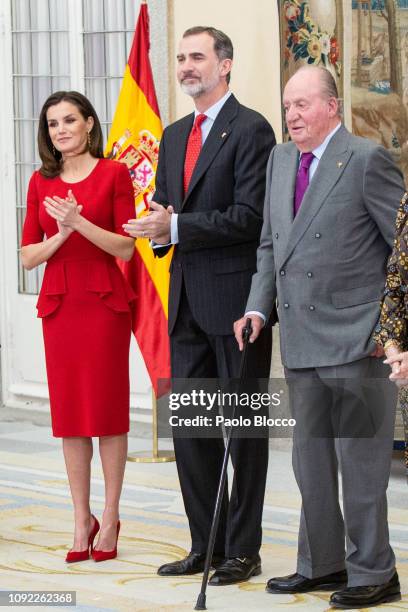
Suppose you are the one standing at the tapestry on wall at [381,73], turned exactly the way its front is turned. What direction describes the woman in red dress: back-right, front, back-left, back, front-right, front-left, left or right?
front-right

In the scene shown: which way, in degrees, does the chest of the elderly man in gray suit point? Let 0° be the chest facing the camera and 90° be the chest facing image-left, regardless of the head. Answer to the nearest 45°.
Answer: approximately 45°

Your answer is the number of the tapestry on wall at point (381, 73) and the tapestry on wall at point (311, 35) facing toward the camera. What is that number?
2

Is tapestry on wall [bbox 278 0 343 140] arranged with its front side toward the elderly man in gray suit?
yes

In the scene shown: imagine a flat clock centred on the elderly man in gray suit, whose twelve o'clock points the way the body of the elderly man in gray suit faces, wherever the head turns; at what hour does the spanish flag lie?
The spanish flag is roughly at 4 o'clock from the elderly man in gray suit.

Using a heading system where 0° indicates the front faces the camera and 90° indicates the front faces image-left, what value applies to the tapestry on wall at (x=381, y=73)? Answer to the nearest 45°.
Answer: approximately 0°

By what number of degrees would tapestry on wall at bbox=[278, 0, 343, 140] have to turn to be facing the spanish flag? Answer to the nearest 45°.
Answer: approximately 90° to its right
